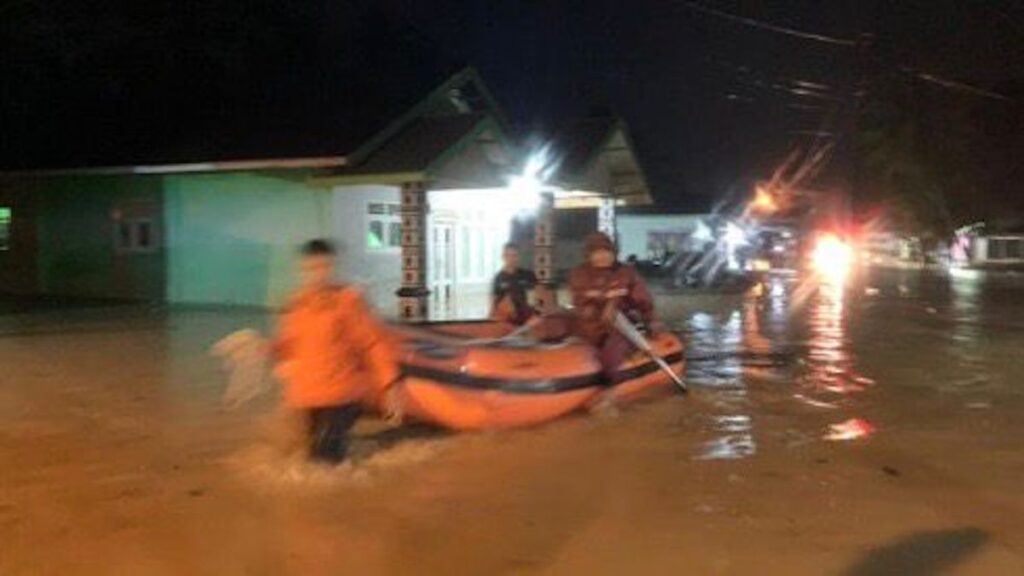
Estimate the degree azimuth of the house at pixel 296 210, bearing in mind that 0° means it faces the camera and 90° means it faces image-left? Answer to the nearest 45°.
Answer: approximately 315°

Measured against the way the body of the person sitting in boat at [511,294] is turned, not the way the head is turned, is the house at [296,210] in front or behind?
behind

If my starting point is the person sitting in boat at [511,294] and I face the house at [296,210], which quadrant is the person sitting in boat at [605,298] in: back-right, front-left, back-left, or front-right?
back-right

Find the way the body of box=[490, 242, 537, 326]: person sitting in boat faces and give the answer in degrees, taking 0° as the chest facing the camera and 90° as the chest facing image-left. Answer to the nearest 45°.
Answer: approximately 0°

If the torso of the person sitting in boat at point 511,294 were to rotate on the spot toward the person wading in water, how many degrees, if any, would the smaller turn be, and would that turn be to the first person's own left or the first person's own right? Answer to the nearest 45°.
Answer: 0° — they already face them
